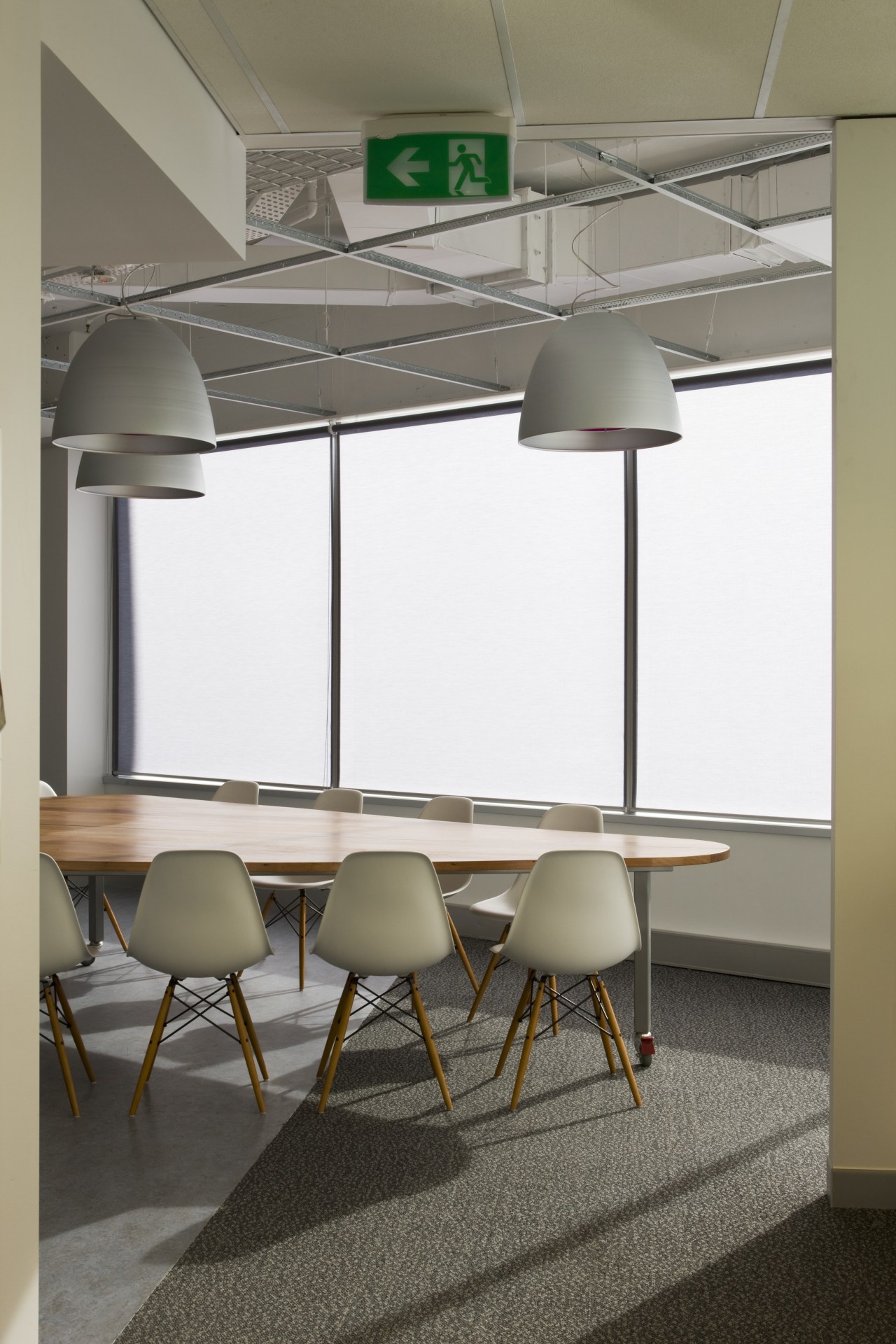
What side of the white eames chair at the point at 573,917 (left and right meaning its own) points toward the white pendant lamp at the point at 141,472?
left

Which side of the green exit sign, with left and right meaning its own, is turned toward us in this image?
front

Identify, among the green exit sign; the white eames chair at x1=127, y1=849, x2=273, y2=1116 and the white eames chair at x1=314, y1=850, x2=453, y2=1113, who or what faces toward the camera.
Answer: the green exit sign

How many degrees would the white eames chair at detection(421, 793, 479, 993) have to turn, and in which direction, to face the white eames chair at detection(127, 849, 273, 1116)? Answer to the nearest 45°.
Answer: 0° — it already faces it

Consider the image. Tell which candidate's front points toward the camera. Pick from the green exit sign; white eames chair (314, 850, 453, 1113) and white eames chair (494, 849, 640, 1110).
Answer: the green exit sign

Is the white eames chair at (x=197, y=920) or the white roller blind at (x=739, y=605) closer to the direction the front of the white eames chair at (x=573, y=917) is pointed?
the white roller blind

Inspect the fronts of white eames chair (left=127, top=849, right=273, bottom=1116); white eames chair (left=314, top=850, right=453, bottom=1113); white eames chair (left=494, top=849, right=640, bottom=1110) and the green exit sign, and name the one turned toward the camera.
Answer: the green exit sign

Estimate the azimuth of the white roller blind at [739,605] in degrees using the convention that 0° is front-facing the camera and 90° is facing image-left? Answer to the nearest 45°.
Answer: approximately 45°

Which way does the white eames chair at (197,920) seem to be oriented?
away from the camera

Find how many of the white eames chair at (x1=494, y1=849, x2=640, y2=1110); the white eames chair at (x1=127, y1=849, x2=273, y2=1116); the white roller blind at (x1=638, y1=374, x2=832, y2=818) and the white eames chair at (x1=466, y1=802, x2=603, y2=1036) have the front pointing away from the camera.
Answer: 2

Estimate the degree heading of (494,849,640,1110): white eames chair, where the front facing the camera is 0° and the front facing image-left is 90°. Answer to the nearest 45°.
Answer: approximately 180°

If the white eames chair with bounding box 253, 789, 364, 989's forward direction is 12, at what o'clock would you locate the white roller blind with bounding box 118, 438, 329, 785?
The white roller blind is roughly at 4 o'clock from the white eames chair.

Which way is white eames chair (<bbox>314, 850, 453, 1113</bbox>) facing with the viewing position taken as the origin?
facing away from the viewer
